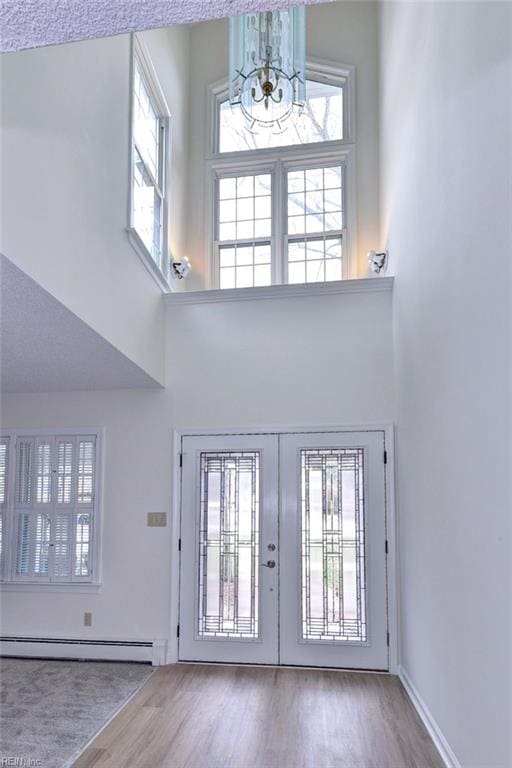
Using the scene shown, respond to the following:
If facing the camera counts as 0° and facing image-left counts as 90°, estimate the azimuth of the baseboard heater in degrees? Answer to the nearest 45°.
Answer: approximately 0°

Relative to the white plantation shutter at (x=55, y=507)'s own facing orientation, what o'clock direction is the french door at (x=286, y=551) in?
The french door is roughly at 10 o'clock from the white plantation shutter.

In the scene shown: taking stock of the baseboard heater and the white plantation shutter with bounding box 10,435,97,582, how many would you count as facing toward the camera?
2

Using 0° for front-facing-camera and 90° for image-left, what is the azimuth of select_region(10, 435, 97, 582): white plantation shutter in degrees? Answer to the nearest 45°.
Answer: approximately 0°

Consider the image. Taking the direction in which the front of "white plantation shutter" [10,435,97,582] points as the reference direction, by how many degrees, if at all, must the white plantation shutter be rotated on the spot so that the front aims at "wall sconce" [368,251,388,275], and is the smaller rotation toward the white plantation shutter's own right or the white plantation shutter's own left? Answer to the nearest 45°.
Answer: approximately 90° to the white plantation shutter's own left

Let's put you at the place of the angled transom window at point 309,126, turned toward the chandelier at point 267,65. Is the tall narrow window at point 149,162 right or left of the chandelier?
right
